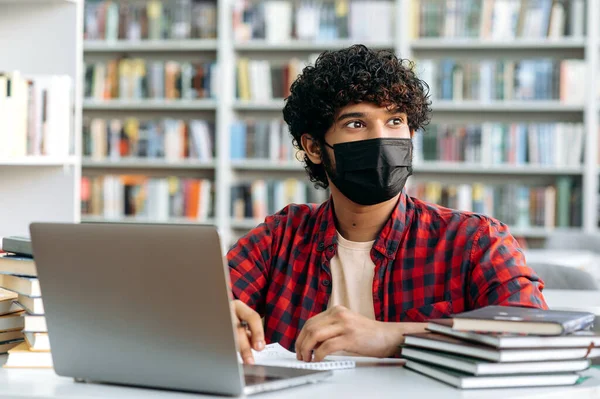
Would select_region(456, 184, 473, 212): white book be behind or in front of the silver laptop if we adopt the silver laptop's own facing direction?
in front

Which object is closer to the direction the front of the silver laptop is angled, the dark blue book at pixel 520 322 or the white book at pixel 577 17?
the white book

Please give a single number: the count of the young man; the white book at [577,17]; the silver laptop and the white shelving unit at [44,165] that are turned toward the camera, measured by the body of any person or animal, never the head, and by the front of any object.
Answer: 3

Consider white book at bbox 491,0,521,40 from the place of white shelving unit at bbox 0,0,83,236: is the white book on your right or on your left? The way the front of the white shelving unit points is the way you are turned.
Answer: on your left

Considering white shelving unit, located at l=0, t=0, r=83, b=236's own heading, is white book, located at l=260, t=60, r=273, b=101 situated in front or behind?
behind

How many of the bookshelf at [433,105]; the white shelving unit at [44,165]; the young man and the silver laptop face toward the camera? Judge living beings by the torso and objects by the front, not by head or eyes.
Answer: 3

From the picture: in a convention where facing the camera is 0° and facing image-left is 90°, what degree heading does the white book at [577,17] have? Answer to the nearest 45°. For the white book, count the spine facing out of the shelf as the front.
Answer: approximately 0°

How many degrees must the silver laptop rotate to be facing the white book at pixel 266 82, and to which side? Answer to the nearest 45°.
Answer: approximately 45° to its left

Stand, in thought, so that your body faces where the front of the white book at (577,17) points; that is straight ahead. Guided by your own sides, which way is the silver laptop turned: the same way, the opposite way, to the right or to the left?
the opposite way

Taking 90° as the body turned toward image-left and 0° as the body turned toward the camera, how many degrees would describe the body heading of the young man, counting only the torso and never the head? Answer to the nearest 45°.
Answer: approximately 0°

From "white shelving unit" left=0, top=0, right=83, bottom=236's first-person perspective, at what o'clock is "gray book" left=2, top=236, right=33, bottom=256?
The gray book is roughly at 12 o'clock from the white shelving unit.
